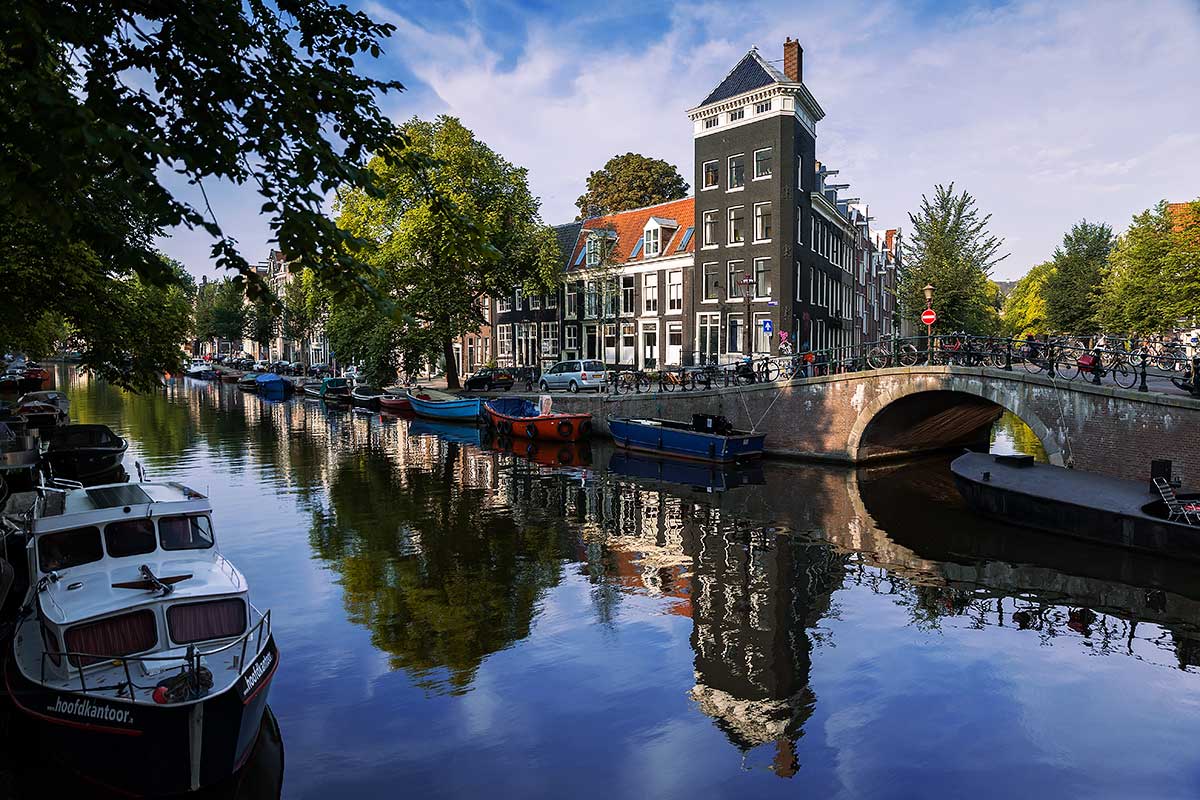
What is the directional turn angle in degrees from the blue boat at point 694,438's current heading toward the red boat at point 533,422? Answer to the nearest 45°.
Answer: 0° — it already faces it

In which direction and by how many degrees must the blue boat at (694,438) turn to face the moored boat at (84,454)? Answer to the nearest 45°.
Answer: approximately 90° to its left

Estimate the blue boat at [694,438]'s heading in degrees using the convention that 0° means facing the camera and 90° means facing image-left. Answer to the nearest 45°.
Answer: approximately 135°

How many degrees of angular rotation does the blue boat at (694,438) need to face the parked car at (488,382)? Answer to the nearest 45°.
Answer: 0° — it already faces it

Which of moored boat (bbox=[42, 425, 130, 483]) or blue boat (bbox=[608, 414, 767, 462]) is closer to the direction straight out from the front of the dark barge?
the blue boat

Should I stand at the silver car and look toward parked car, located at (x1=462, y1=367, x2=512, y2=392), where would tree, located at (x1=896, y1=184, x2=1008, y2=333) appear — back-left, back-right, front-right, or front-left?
back-right

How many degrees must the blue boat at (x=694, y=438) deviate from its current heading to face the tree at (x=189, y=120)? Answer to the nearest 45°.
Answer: approximately 135° to its left

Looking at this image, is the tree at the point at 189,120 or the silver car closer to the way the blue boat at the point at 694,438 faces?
the silver car
